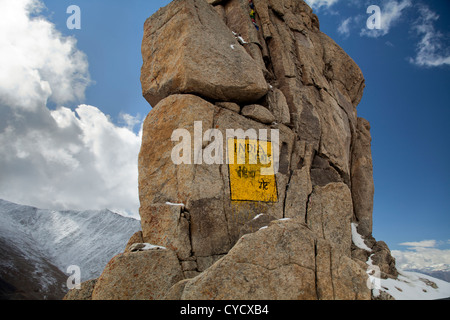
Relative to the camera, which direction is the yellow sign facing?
toward the camera

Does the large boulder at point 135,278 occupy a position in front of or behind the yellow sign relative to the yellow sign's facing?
in front

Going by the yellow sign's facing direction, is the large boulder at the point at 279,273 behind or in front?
in front
